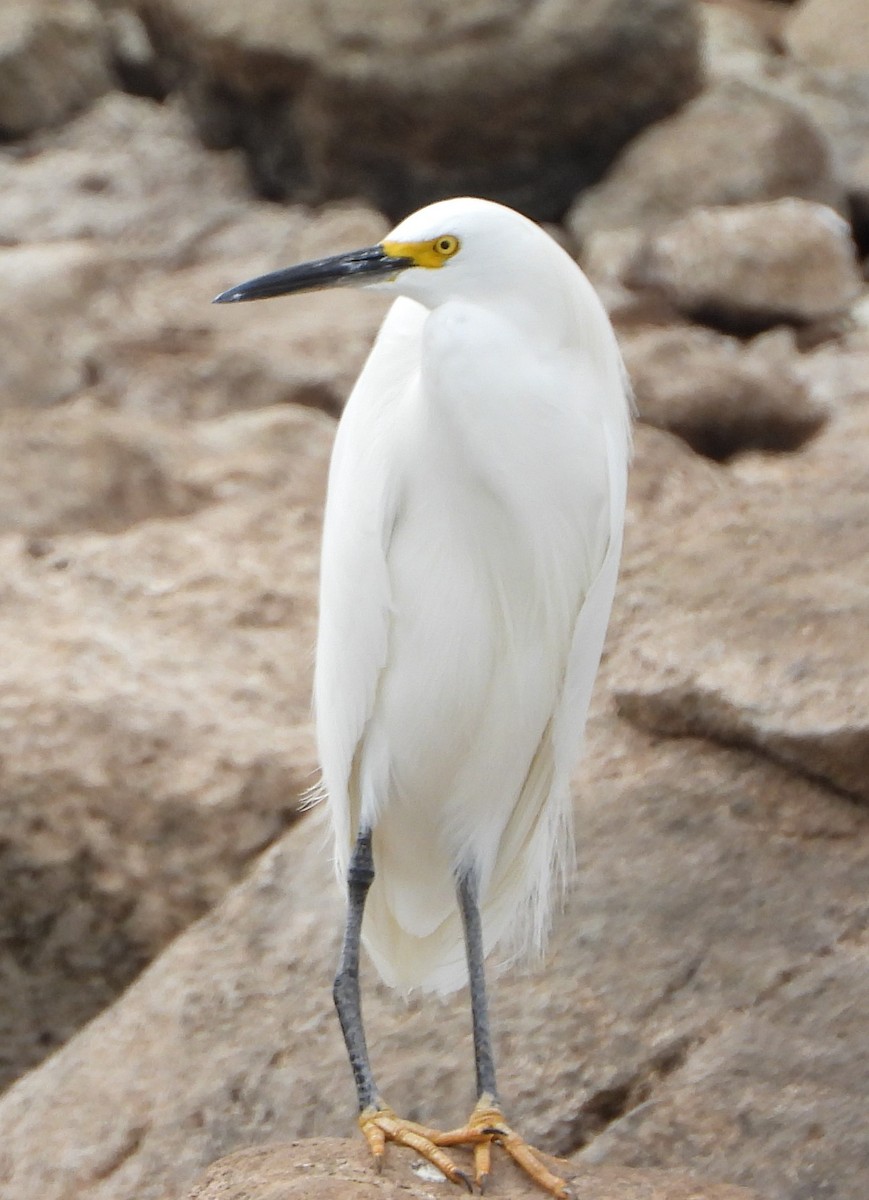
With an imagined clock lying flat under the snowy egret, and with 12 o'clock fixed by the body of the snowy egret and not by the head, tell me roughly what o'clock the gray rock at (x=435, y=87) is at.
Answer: The gray rock is roughly at 6 o'clock from the snowy egret.

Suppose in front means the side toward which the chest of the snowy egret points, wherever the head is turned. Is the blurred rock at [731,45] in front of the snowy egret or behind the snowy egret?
behind

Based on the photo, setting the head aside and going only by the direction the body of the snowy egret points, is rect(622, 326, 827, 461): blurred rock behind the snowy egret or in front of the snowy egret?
behind

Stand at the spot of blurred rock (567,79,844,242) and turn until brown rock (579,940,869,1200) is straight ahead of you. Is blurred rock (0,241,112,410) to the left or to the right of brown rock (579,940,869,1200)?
right

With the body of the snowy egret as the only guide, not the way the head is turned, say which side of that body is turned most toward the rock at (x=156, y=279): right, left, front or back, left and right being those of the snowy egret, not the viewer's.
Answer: back

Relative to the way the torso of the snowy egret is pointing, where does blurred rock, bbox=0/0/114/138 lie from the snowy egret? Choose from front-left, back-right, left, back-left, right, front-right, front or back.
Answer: back

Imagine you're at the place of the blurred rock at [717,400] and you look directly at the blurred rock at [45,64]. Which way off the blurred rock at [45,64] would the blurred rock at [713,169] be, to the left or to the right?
right

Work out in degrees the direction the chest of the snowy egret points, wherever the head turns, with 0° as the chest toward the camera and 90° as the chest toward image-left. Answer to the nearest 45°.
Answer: approximately 0°
